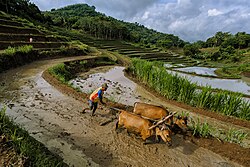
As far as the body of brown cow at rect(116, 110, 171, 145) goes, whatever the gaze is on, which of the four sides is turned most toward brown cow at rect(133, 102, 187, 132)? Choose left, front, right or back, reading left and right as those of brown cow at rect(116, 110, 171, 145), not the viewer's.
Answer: left

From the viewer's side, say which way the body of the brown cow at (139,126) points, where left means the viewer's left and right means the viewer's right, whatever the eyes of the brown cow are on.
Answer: facing the viewer and to the right of the viewer
